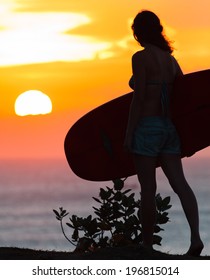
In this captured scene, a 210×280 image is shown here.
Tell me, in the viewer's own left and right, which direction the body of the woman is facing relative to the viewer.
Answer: facing away from the viewer and to the left of the viewer

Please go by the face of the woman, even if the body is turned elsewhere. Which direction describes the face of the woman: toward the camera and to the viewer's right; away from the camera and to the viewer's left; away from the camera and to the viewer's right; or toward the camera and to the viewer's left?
away from the camera and to the viewer's left
